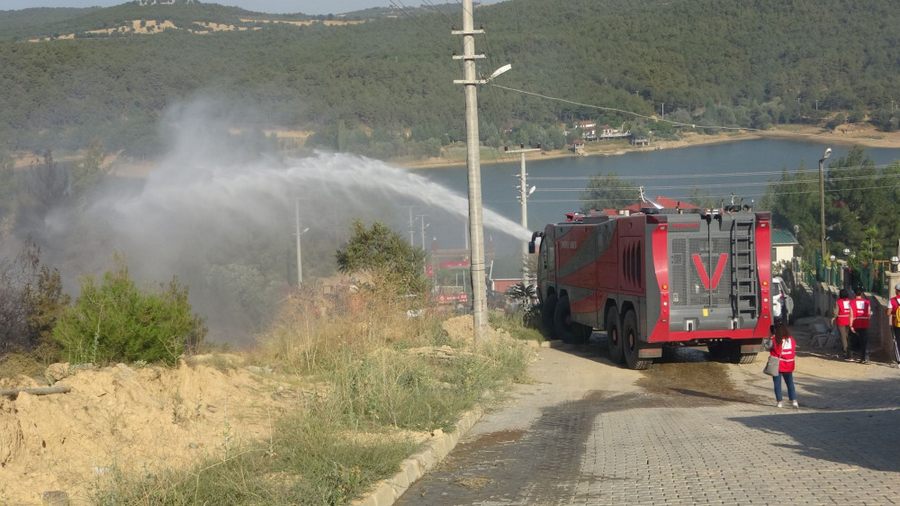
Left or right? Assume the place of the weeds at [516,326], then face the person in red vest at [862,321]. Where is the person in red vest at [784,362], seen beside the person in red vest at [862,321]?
right

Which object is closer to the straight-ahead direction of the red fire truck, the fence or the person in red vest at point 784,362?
the fence

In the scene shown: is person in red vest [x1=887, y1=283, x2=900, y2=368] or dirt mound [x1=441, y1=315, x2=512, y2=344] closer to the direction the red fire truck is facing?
the dirt mound

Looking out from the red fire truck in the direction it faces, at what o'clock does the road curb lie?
The road curb is roughly at 8 o'clock from the red fire truck.

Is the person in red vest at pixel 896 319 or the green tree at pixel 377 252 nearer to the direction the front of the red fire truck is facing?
the green tree

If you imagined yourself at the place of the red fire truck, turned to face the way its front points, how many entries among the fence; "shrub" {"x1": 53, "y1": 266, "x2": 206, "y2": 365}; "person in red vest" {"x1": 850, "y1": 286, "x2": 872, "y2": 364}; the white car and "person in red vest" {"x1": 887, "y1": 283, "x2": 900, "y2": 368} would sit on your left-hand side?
1

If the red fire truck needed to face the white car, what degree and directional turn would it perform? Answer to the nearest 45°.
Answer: approximately 45° to its right

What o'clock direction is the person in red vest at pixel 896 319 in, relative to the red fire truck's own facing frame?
The person in red vest is roughly at 4 o'clock from the red fire truck.

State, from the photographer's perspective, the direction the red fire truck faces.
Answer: facing away from the viewer and to the left of the viewer

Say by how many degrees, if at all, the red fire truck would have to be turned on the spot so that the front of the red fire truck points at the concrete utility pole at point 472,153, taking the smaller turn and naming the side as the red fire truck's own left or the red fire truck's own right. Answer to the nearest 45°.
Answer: approximately 45° to the red fire truck's own left

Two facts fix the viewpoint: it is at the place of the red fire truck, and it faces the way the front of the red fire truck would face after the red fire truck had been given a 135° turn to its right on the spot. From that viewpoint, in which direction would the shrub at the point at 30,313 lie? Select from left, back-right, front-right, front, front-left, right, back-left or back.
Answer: back

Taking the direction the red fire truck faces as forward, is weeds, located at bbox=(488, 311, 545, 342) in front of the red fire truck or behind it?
in front

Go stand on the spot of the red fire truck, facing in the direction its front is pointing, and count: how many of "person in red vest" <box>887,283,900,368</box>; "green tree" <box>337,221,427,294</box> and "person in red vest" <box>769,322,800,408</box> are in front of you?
1

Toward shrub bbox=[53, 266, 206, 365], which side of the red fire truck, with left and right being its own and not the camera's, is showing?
left

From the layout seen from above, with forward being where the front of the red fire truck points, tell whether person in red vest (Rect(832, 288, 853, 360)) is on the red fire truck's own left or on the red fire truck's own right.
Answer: on the red fire truck's own right
